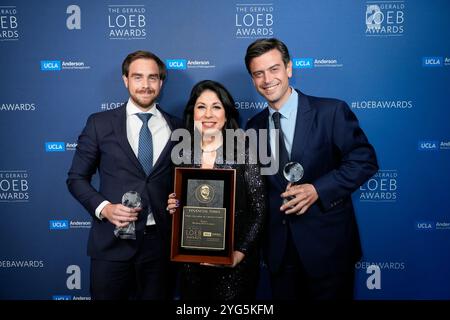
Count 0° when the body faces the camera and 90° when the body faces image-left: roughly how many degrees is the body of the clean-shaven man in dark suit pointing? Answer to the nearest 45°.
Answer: approximately 45°
